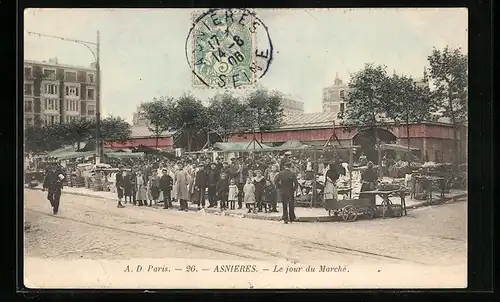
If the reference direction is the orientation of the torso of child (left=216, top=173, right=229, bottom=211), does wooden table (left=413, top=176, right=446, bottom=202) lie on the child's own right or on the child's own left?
on the child's own left

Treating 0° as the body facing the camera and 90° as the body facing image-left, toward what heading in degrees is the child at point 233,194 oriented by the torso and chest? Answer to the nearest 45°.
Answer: approximately 0°

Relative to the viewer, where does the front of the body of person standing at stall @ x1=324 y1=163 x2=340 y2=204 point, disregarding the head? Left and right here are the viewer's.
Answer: facing away from the viewer

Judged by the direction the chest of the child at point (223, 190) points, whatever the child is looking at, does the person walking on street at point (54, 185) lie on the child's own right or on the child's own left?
on the child's own right

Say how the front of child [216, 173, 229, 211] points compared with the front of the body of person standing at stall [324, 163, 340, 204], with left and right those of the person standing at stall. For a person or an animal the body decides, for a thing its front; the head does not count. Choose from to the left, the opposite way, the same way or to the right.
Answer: the opposite way

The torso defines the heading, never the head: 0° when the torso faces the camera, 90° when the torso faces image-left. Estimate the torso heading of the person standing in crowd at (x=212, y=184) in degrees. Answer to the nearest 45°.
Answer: approximately 0°

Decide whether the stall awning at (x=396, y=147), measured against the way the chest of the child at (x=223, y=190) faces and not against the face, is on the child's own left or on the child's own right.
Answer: on the child's own left
